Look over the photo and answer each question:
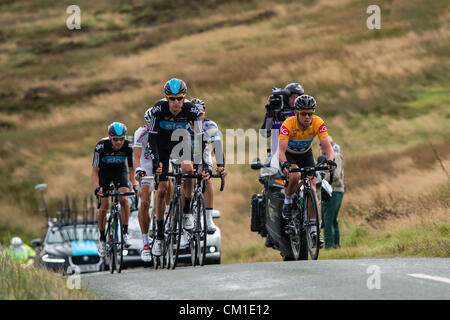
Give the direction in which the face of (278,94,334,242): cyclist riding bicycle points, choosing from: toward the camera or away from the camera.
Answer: toward the camera

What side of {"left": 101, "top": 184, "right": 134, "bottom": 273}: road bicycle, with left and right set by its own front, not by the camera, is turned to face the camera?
front

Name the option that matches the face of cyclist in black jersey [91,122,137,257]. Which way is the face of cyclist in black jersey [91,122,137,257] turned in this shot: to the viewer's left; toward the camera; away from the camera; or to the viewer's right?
toward the camera

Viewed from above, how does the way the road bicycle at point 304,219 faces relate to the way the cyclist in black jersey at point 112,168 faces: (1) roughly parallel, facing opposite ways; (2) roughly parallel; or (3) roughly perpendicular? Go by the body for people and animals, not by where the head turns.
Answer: roughly parallel

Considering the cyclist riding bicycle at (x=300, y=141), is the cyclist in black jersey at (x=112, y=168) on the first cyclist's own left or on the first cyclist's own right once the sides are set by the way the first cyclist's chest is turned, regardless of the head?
on the first cyclist's own right

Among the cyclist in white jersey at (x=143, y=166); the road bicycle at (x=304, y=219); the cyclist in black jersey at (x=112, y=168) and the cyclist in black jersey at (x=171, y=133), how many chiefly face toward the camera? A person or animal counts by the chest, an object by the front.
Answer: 4

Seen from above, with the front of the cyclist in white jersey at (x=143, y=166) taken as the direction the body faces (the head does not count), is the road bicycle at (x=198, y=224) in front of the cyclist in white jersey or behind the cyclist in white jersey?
in front

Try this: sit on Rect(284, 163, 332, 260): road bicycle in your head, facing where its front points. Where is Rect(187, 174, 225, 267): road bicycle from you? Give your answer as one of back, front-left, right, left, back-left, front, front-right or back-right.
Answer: right

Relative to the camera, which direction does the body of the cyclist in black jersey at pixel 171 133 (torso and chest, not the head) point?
toward the camera

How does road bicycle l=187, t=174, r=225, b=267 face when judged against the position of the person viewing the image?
facing the viewer

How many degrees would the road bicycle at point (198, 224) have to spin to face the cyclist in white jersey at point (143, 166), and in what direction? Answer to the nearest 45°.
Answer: approximately 135° to its right

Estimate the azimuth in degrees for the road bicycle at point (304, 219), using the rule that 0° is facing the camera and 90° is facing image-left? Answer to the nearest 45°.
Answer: approximately 0°

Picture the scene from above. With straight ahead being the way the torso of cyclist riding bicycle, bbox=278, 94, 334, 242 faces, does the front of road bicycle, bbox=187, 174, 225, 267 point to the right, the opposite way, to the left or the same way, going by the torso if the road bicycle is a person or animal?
the same way

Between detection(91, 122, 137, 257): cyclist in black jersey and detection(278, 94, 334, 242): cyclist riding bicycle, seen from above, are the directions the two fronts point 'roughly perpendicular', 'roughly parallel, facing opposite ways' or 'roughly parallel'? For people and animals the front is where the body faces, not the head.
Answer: roughly parallel

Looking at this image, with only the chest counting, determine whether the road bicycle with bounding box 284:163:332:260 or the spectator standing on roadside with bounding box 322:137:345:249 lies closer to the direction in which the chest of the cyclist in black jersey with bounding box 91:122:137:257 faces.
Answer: the road bicycle

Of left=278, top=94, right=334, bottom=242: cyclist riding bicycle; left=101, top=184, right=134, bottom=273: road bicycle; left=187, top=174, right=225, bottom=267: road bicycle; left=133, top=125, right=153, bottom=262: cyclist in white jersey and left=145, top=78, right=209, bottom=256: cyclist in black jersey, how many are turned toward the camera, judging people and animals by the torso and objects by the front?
5

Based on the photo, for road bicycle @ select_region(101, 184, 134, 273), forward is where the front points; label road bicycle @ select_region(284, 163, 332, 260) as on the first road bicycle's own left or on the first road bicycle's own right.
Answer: on the first road bicycle's own left

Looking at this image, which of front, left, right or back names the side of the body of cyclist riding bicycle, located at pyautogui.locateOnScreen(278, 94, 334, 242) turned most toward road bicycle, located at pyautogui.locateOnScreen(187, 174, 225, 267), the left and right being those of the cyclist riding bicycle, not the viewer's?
right

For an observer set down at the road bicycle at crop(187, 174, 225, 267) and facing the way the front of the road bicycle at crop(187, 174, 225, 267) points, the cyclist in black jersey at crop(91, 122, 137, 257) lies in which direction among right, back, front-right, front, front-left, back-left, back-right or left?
back-right
